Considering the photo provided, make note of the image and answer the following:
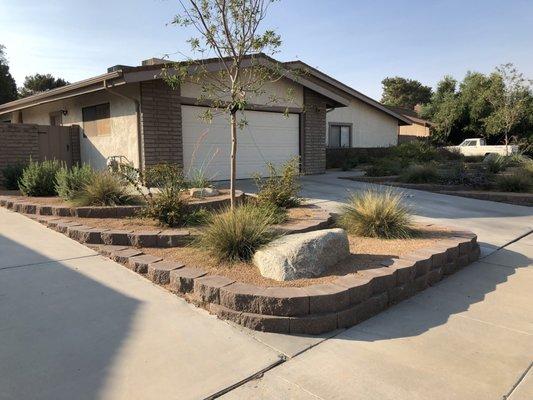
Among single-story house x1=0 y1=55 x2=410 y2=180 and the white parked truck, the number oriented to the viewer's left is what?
1

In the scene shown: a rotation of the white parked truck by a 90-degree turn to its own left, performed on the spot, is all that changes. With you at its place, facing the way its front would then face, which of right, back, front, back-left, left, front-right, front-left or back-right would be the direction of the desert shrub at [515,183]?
front

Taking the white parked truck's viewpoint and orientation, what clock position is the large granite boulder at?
The large granite boulder is roughly at 9 o'clock from the white parked truck.

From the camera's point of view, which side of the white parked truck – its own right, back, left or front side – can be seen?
left

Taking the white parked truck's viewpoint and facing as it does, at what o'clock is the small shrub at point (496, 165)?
The small shrub is roughly at 9 o'clock from the white parked truck.

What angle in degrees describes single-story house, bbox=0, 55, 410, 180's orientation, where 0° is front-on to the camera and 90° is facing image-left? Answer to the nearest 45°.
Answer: approximately 315°

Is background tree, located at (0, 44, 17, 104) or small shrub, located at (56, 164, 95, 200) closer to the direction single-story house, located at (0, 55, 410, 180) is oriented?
the small shrub

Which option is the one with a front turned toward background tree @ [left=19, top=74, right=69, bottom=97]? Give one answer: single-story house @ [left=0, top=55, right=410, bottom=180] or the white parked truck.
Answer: the white parked truck

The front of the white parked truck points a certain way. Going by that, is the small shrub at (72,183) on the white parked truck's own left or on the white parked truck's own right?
on the white parked truck's own left

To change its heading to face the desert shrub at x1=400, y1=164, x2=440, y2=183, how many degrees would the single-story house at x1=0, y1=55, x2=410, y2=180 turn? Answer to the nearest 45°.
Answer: approximately 45° to its left

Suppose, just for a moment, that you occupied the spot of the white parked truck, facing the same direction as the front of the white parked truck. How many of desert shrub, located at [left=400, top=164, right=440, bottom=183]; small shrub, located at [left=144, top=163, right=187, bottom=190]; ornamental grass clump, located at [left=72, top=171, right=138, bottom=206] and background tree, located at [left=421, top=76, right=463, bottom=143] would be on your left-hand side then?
3

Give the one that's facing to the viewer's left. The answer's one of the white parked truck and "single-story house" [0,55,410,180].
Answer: the white parked truck

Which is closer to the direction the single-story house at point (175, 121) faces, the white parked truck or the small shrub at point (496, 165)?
the small shrub
